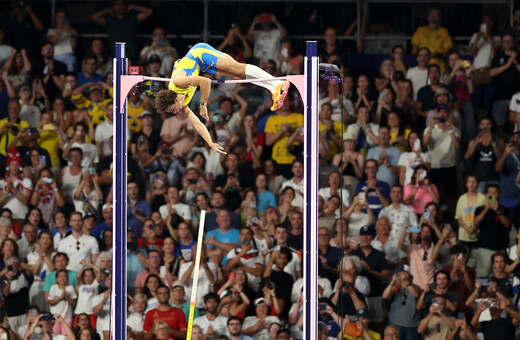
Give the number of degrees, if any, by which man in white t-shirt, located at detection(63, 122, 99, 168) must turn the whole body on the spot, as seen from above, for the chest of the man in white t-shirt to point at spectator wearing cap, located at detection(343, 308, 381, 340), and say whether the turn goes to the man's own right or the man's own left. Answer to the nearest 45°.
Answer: approximately 45° to the man's own left

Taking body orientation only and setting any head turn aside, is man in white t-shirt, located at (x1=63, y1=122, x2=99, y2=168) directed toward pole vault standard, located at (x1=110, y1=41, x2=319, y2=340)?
yes

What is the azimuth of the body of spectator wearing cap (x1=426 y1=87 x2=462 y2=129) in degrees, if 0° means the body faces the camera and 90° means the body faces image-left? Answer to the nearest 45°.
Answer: approximately 0°

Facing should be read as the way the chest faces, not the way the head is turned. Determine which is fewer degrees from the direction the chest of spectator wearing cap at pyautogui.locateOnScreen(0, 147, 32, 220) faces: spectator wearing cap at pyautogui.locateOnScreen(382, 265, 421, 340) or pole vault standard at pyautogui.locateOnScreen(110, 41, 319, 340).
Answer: the pole vault standard

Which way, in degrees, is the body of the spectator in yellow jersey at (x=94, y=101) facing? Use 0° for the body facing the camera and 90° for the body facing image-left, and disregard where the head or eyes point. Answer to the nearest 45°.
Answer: approximately 0°
